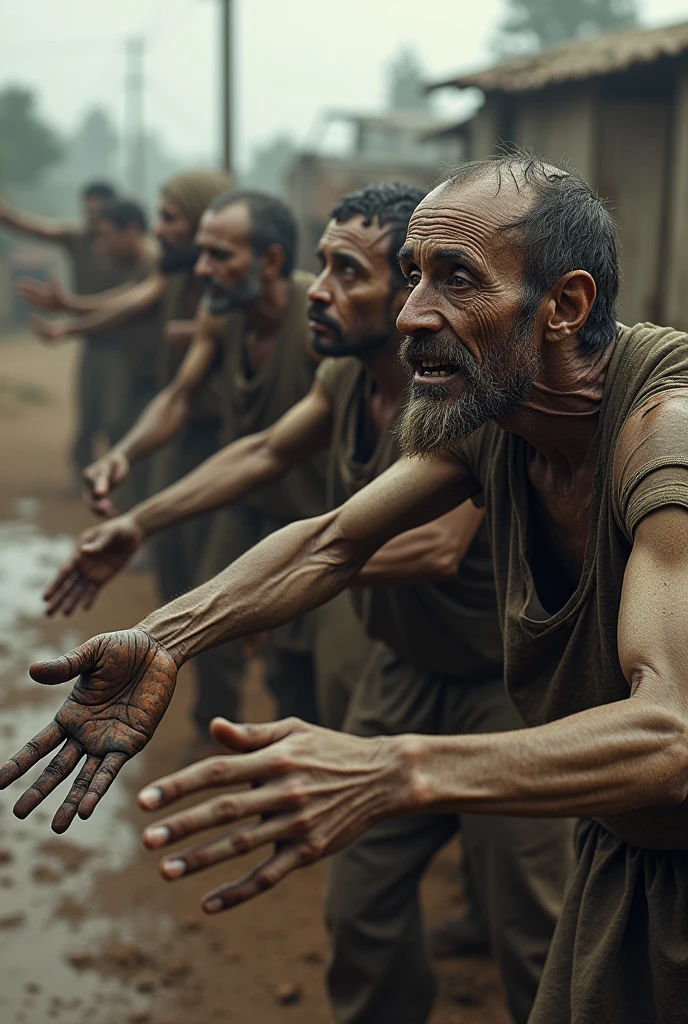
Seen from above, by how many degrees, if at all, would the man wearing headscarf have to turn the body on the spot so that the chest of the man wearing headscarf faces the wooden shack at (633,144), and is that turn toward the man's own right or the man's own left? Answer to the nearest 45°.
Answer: approximately 135° to the man's own right

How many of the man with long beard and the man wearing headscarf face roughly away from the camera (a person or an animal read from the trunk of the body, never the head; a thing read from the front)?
0

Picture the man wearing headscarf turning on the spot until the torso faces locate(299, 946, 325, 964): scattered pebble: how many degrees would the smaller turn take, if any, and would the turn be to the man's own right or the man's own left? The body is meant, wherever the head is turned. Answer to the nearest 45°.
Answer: approximately 90° to the man's own left

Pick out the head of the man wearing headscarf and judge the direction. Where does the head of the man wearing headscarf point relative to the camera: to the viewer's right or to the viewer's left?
to the viewer's left

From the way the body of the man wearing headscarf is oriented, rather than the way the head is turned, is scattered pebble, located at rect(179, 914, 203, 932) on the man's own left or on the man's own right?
on the man's own left

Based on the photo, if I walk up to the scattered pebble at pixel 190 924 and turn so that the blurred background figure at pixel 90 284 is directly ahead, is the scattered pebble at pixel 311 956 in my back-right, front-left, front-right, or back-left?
back-right

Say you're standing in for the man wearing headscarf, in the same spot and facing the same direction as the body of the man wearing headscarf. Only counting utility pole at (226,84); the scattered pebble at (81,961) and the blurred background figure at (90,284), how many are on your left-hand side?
1

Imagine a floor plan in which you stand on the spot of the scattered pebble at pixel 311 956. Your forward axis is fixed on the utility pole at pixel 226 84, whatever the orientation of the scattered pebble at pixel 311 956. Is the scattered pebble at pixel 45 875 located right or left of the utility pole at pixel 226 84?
left

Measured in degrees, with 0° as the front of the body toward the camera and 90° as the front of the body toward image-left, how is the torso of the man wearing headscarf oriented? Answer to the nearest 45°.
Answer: approximately 90°

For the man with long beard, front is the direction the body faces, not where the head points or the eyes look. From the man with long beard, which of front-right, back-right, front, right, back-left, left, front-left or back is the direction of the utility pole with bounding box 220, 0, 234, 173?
back-right
